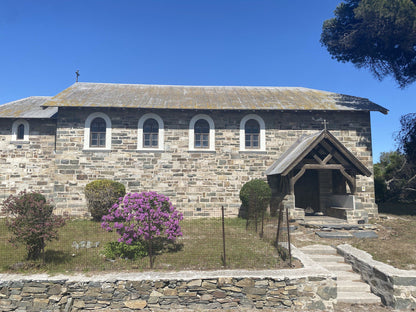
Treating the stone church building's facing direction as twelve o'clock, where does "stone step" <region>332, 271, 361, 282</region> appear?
The stone step is roughly at 11 o'clock from the stone church building.

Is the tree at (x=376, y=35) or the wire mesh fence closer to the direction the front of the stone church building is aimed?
the wire mesh fence

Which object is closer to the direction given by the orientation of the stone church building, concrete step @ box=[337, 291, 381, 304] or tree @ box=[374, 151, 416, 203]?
the concrete step

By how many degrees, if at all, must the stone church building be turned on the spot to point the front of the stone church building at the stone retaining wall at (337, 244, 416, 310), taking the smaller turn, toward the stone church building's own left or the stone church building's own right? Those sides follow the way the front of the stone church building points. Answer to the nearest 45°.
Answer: approximately 45° to the stone church building's own left

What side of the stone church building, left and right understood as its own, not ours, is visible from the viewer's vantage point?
front

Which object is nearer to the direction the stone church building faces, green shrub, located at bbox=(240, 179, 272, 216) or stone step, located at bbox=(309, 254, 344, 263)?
the stone step

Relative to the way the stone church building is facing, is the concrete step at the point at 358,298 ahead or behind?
ahead

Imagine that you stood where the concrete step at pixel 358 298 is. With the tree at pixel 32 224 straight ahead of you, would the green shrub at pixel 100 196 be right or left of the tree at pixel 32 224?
right

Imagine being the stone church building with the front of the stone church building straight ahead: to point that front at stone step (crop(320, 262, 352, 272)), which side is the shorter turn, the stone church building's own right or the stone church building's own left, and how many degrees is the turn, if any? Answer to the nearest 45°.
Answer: approximately 45° to the stone church building's own left

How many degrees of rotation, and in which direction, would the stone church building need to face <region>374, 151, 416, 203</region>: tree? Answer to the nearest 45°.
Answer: approximately 90° to its left

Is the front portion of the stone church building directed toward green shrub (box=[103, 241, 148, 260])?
yes

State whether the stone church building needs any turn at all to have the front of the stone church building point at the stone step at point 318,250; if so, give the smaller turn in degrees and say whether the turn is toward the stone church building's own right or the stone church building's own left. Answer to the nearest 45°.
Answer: approximately 45° to the stone church building's own left

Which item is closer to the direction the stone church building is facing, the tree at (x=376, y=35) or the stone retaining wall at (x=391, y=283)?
the stone retaining wall

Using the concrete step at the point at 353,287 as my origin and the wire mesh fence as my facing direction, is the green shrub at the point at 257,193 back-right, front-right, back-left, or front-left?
front-right

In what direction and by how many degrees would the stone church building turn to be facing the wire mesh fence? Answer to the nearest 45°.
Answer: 0° — it already faces it

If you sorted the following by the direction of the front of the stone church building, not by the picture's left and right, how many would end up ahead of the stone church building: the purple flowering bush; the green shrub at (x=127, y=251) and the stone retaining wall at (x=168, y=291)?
3
